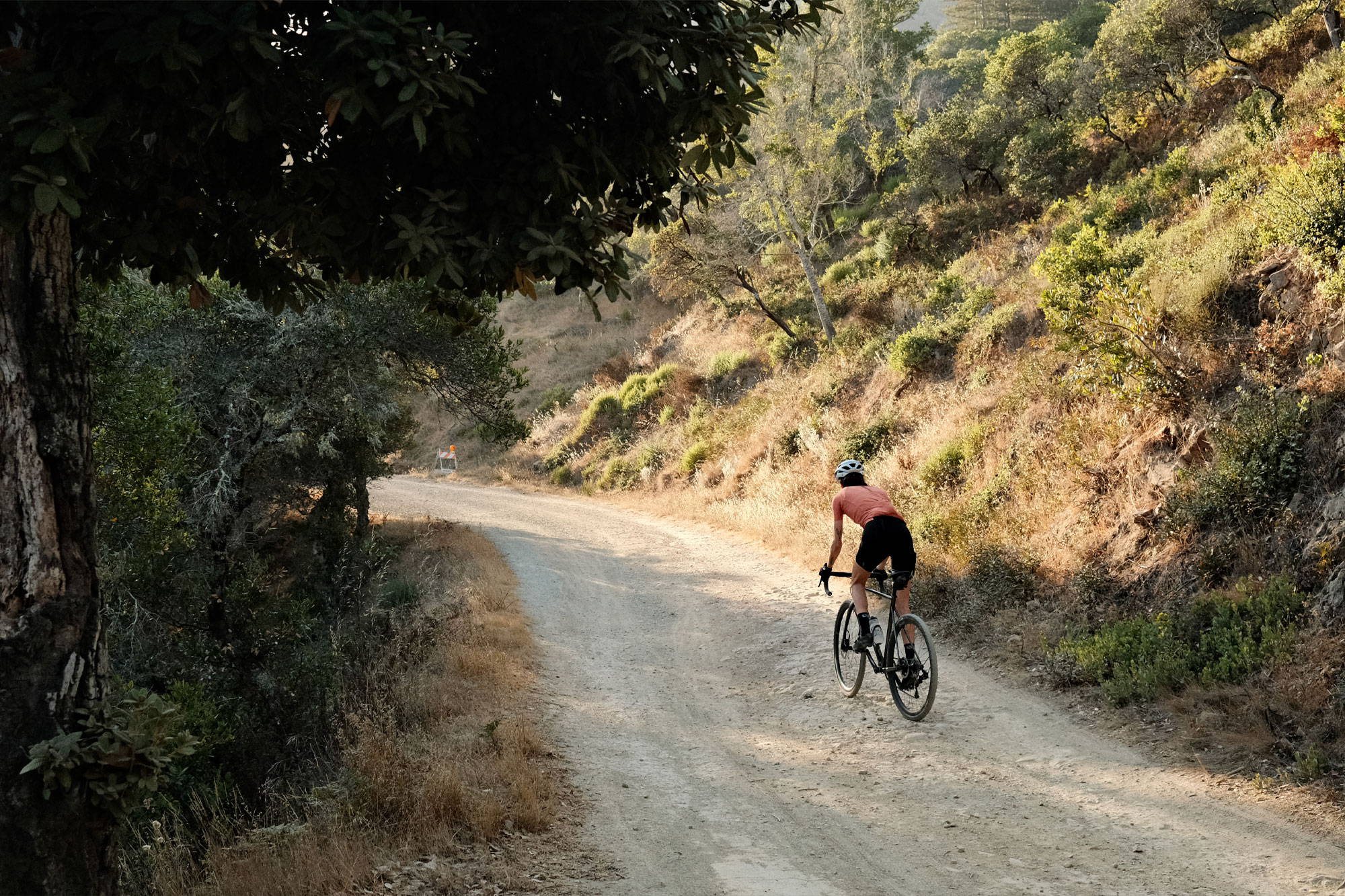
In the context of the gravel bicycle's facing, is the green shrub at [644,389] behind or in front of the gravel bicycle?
in front

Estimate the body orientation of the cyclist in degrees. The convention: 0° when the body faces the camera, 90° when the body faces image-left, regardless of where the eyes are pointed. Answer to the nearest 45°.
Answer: approximately 135°

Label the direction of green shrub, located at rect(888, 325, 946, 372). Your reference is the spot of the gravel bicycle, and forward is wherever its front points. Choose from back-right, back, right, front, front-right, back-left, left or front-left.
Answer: front-right

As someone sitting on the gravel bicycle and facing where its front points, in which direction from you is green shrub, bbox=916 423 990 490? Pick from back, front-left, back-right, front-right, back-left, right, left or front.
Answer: front-right

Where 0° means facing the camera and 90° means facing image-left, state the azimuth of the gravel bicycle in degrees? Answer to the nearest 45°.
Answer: approximately 135°

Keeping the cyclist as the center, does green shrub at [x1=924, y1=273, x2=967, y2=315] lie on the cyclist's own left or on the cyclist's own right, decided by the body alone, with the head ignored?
on the cyclist's own right

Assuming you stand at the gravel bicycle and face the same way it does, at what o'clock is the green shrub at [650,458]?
The green shrub is roughly at 1 o'clock from the gravel bicycle.

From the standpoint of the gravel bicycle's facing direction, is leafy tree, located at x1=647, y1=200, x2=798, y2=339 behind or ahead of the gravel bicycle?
ahead

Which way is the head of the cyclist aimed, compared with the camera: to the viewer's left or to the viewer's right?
to the viewer's left

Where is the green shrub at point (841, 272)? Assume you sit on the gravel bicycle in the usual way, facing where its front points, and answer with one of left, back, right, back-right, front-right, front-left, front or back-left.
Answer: front-right
